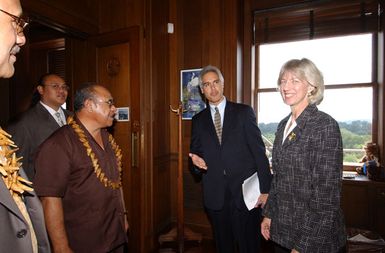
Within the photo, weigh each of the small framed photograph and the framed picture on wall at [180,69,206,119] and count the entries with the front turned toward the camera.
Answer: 2

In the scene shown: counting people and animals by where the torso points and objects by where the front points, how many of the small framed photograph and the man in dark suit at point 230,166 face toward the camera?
2

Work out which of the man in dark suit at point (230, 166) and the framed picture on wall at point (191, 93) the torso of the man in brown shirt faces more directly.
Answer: the man in dark suit

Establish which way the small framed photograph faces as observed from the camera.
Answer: facing the viewer

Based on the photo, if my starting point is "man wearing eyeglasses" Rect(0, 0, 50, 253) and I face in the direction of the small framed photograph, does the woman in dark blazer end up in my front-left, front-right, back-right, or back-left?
front-right

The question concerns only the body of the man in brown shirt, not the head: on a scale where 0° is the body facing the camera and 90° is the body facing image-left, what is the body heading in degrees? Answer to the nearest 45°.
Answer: approximately 315°

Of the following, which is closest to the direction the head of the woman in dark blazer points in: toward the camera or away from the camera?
toward the camera

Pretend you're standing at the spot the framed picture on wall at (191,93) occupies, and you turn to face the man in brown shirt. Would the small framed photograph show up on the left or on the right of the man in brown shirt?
right

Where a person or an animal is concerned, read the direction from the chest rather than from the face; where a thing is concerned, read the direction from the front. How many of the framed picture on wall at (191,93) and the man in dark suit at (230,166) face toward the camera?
2

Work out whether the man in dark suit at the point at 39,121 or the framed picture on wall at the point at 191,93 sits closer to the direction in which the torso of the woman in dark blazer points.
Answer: the man in dark suit

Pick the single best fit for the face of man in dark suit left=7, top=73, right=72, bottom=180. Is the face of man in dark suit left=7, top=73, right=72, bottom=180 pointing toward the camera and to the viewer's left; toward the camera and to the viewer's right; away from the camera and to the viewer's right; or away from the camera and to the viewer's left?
toward the camera and to the viewer's right

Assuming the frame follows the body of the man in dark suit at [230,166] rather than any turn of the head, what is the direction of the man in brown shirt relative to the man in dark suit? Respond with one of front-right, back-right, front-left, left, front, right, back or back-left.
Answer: front-right

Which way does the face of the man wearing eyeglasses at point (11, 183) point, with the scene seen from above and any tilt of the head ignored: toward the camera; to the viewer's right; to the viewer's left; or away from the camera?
to the viewer's right

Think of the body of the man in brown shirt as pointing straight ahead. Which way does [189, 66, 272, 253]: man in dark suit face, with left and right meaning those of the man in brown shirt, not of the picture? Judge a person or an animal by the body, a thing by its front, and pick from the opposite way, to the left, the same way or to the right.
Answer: to the right

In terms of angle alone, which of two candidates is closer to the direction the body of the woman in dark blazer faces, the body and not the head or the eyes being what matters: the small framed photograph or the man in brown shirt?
the man in brown shirt

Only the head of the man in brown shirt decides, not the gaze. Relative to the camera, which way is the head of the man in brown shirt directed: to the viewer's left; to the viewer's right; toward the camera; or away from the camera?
to the viewer's right

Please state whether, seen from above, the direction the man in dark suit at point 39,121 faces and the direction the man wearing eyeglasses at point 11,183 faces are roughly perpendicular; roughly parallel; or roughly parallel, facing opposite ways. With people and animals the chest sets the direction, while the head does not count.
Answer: roughly parallel

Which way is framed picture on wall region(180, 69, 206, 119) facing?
toward the camera
